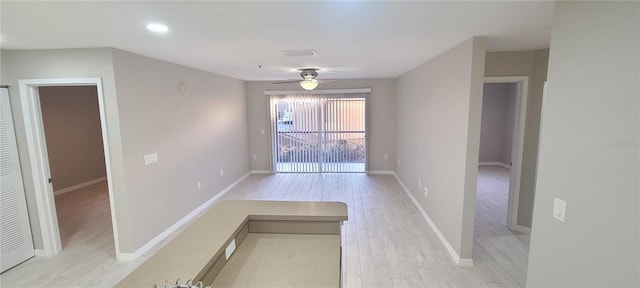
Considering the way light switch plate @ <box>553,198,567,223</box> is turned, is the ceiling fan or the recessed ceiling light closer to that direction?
the recessed ceiling light

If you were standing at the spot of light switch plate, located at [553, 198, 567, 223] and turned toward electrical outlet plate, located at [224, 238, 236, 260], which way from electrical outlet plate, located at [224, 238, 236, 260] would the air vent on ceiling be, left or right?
right

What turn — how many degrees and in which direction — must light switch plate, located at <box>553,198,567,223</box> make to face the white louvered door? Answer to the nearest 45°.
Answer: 0° — it already faces it

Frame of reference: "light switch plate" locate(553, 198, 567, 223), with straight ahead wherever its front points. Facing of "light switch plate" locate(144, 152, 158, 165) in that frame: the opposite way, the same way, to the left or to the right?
the opposite way

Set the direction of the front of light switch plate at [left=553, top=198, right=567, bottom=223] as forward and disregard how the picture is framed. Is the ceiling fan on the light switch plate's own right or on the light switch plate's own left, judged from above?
on the light switch plate's own right

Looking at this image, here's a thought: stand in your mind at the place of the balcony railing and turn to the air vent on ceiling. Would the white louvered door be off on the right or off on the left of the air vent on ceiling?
right

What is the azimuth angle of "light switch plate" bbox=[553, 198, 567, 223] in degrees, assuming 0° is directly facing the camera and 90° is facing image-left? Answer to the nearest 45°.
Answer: approximately 45°
